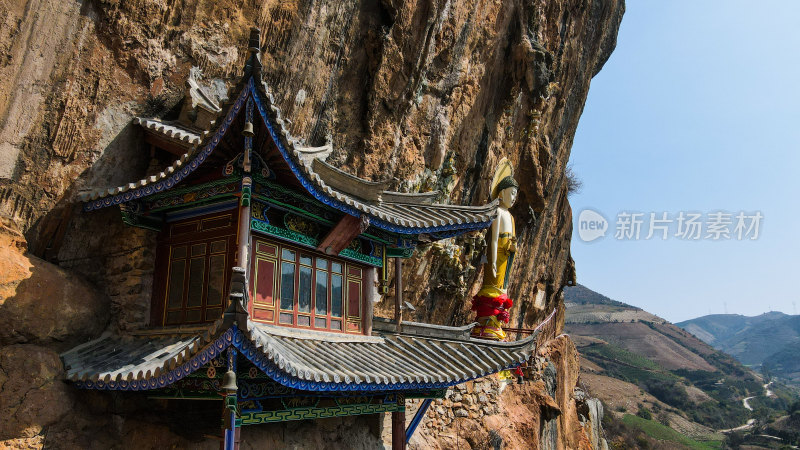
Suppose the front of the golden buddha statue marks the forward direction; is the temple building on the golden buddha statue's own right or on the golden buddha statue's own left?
on the golden buddha statue's own right

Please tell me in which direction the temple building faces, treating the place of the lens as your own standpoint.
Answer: facing the viewer and to the right of the viewer

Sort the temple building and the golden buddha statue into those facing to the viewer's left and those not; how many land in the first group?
0

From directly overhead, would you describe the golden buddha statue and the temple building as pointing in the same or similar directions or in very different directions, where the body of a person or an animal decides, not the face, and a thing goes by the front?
same or similar directions

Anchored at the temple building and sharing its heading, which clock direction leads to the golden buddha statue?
The golden buddha statue is roughly at 9 o'clock from the temple building.
